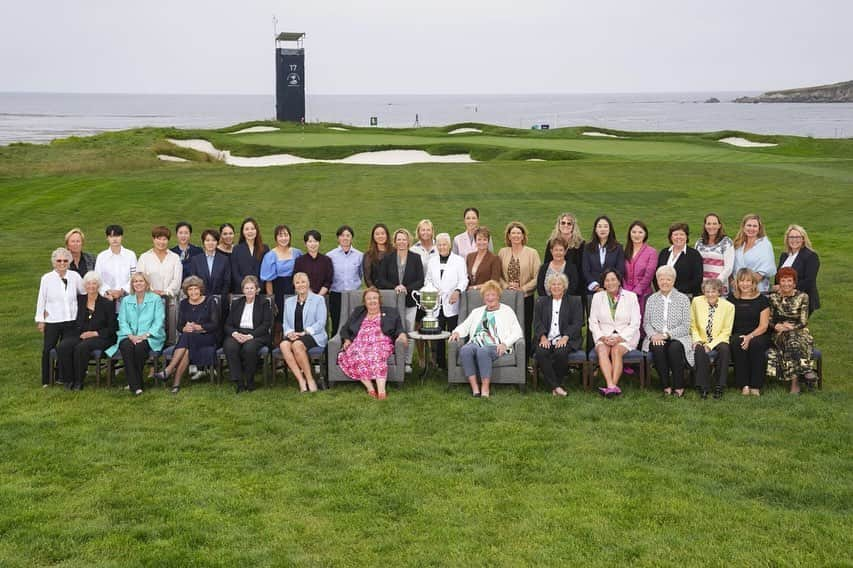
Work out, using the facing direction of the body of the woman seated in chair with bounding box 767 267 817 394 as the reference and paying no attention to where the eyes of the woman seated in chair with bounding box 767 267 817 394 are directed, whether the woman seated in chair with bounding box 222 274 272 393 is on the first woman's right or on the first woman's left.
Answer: on the first woman's right

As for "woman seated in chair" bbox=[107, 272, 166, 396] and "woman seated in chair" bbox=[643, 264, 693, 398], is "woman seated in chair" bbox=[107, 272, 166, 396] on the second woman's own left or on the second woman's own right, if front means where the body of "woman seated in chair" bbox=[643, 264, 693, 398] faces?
on the second woman's own right

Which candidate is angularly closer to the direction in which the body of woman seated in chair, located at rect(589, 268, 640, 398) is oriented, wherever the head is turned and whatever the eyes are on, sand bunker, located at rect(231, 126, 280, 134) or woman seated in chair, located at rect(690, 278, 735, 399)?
the woman seated in chair

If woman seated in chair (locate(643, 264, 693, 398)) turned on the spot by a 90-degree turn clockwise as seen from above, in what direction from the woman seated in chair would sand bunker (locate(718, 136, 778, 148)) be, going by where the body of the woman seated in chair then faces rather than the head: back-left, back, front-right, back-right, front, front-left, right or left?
right

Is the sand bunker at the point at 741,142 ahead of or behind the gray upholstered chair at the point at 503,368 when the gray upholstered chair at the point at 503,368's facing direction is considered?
behind

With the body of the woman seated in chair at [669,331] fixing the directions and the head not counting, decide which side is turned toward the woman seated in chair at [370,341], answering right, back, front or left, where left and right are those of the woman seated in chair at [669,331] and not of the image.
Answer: right

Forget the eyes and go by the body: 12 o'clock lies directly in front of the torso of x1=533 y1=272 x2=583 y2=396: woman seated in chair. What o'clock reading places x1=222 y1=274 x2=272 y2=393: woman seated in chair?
x1=222 y1=274 x2=272 y2=393: woman seated in chair is roughly at 3 o'clock from x1=533 y1=272 x2=583 y2=396: woman seated in chair.

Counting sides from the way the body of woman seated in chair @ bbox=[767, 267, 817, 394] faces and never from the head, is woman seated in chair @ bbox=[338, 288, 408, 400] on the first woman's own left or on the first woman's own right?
on the first woman's own right
